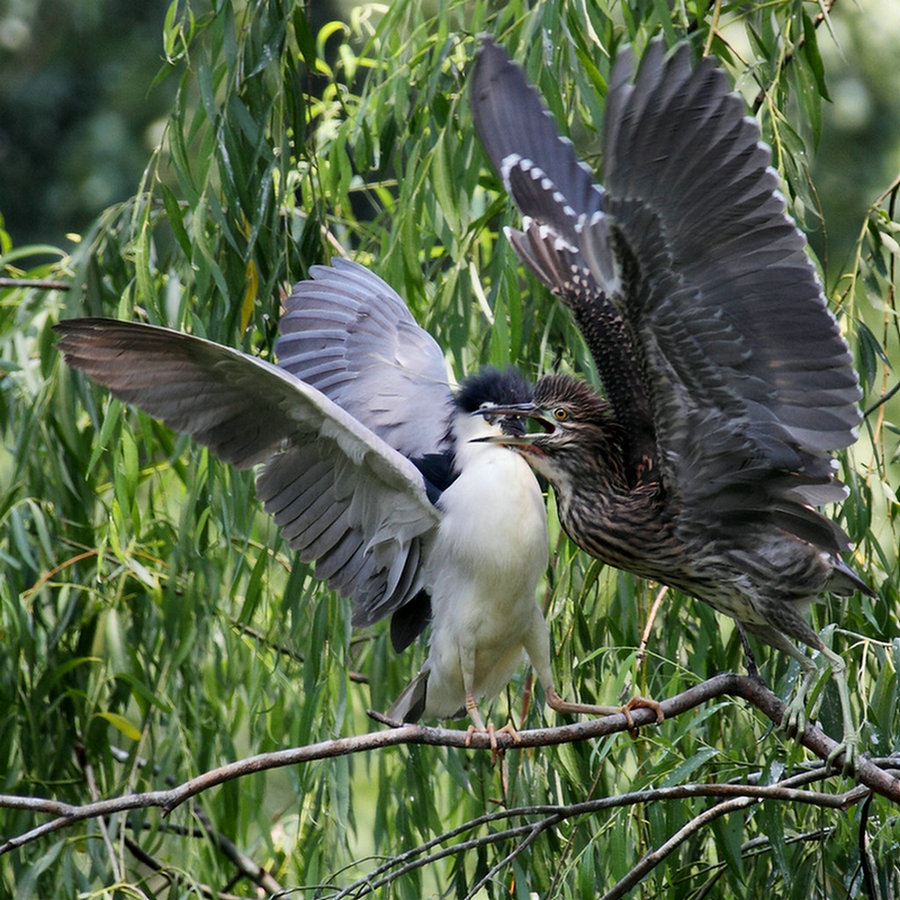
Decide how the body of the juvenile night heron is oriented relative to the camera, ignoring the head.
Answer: to the viewer's left
